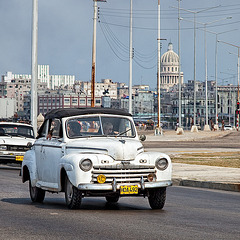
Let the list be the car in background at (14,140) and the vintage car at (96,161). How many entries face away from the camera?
0

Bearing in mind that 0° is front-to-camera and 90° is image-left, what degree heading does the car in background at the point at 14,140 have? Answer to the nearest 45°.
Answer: approximately 0°

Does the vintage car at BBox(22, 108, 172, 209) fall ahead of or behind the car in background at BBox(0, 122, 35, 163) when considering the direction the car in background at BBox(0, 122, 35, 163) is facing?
ahead

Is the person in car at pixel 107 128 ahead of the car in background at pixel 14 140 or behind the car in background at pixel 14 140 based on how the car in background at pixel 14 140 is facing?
ahead

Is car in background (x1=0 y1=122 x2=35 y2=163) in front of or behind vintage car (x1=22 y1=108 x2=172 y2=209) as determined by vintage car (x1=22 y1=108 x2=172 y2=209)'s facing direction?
behind

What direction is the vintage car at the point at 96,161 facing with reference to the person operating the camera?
facing the viewer and to the right of the viewer
